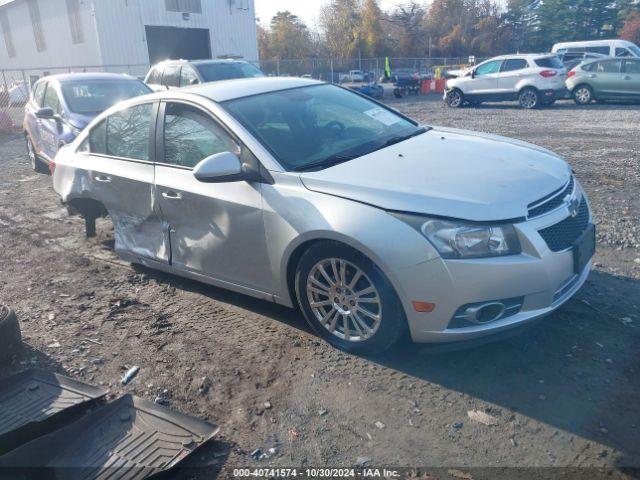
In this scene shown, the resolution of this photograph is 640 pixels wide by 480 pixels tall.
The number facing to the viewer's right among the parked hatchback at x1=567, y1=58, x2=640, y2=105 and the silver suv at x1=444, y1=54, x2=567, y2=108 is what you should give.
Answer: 1

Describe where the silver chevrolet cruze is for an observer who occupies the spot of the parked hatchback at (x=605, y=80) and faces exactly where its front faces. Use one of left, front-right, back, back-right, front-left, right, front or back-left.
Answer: right

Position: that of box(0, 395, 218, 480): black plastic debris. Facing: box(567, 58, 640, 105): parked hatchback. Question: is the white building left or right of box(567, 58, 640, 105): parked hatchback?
left

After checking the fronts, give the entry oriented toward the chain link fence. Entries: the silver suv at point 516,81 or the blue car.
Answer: the silver suv

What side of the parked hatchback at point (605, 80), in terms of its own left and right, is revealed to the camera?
right

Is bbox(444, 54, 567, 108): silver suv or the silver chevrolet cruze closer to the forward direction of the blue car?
the silver chevrolet cruze

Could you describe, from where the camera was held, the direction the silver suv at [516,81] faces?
facing away from the viewer and to the left of the viewer

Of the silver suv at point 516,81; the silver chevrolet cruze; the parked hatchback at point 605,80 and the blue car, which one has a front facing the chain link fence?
the silver suv

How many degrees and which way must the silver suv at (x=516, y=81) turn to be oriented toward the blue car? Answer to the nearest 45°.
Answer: approximately 90° to its left

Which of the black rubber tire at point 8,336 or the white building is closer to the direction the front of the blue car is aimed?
the black rubber tire

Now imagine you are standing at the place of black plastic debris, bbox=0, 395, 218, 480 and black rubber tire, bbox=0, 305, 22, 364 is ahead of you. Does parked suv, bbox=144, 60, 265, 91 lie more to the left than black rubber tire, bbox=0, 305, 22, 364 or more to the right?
right
